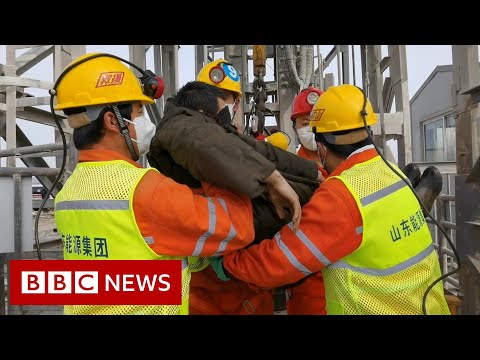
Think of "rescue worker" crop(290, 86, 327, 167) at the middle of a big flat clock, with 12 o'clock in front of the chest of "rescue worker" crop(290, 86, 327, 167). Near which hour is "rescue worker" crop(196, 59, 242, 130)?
"rescue worker" crop(196, 59, 242, 130) is roughly at 2 o'clock from "rescue worker" crop(290, 86, 327, 167).

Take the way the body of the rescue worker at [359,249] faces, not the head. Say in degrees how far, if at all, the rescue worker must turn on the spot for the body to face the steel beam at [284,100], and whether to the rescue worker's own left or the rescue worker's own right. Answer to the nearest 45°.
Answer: approximately 45° to the rescue worker's own right

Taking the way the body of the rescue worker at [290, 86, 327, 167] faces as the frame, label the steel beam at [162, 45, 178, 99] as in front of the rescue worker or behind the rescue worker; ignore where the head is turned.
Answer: behind

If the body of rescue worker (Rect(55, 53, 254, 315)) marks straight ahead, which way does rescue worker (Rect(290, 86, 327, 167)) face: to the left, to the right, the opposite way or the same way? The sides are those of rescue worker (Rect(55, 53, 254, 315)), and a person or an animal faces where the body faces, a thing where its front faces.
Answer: to the right

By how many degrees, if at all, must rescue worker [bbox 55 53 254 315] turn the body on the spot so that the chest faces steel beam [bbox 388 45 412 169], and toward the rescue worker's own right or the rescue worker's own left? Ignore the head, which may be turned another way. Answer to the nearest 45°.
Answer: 0° — they already face it

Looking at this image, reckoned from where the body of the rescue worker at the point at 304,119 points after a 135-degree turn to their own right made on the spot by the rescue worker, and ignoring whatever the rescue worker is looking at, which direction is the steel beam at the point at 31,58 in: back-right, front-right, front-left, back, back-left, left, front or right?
front-right

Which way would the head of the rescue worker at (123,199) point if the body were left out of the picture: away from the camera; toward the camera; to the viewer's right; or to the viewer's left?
to the viewer's right

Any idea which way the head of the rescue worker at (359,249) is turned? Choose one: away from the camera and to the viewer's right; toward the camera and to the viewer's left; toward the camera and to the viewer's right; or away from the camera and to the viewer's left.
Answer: away from the camera and to the viewer's left

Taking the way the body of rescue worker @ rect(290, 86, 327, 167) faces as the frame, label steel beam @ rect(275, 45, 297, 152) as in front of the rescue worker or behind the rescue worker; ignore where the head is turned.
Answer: behind

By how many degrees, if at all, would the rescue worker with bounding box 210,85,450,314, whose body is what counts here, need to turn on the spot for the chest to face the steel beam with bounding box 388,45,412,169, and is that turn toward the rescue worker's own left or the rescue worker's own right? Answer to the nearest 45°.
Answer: approximately 45° to the rescue worker's own right

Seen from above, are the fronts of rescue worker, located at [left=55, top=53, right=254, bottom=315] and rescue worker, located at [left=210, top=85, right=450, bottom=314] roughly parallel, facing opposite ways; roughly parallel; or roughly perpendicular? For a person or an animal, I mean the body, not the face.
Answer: roughly perpendicular

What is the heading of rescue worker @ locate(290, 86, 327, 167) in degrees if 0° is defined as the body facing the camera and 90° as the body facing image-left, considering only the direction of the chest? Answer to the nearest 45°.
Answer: approximately 315°
